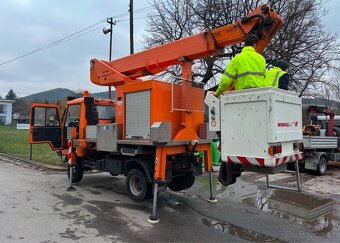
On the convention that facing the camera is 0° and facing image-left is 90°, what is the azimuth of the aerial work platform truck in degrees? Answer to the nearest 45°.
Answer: approximately 135°

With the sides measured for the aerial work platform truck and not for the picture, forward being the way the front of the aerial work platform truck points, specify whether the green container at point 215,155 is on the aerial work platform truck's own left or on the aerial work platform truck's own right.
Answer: on the aerial work platform truck's own right
